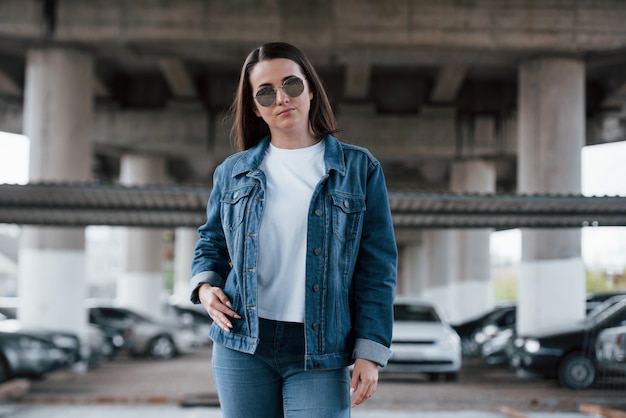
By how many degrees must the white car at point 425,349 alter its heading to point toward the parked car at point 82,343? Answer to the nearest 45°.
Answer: approximately 90° to its right

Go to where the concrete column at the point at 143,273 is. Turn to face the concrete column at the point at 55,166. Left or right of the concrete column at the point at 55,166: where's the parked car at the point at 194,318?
left

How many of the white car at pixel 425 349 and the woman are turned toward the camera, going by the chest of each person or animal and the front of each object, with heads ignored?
2

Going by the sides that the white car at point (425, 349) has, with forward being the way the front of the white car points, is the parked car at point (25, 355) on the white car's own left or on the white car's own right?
on the white car's own right

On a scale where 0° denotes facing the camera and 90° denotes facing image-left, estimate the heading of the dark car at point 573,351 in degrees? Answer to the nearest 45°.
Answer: approximately 45°

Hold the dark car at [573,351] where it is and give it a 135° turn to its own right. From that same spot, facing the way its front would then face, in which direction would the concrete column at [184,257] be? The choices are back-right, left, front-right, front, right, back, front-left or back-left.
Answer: front-left

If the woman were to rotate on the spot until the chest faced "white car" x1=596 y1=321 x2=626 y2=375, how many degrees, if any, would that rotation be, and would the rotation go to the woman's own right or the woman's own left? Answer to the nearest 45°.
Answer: approximately 135° to the woman's own left

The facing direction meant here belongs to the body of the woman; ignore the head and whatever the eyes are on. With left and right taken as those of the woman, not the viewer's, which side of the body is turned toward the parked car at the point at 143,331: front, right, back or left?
back
